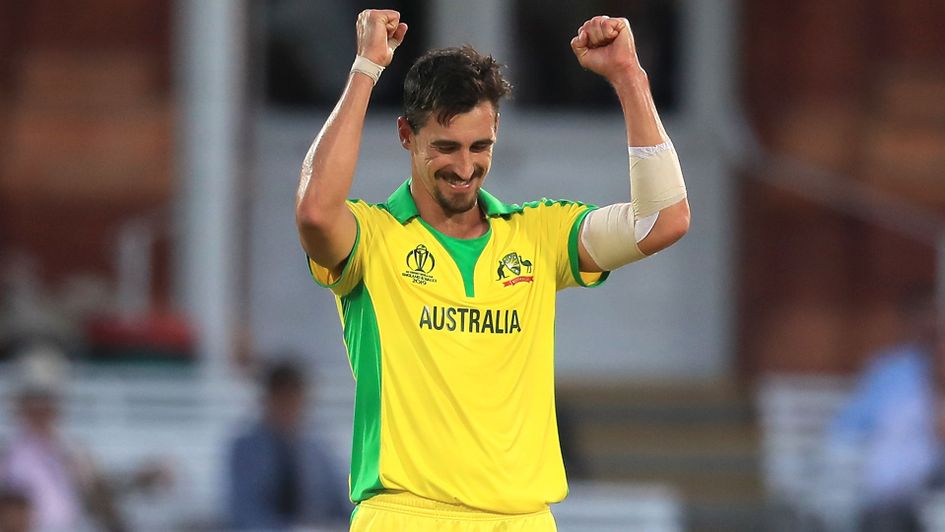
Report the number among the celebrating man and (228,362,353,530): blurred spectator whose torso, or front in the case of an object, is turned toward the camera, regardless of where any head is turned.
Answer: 2

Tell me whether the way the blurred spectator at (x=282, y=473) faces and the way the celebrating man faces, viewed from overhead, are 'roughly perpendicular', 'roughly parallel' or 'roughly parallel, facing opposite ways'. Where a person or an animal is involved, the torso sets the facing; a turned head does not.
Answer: roughly parallel

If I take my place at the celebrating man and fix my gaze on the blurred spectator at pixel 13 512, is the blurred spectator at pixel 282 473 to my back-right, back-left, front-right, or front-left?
front-right

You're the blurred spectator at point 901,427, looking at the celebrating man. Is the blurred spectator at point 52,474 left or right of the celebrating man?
right

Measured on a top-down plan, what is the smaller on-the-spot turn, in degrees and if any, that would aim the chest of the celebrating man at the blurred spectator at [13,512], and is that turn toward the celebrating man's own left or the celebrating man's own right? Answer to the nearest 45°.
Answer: approximately 135° to the celebrating man's own right

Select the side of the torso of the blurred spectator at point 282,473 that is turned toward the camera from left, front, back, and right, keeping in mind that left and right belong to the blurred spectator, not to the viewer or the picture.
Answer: front

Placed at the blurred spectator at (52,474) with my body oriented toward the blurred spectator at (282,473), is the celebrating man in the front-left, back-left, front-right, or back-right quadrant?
front-right

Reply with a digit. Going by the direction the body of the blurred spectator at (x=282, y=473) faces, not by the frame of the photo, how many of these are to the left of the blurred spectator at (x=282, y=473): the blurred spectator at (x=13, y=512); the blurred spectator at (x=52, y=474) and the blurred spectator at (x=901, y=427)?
1

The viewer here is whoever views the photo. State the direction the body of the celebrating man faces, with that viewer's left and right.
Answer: facing the viewer

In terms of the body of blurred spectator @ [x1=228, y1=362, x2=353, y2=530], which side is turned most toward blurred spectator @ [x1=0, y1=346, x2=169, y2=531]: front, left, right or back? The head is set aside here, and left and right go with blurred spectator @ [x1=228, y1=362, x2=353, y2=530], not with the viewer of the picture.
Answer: right

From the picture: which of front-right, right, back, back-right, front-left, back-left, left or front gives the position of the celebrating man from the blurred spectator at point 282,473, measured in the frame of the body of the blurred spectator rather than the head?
front
